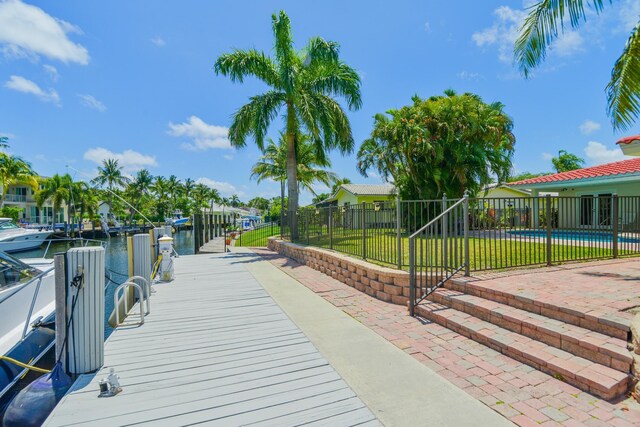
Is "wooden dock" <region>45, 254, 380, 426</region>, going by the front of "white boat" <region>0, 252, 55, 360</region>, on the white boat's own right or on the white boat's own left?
on the white boat's own right

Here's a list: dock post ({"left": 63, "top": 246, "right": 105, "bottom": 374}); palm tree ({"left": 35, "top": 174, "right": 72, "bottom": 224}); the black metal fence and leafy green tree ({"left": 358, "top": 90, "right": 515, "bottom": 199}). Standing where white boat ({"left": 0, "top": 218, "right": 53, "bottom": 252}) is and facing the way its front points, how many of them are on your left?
1

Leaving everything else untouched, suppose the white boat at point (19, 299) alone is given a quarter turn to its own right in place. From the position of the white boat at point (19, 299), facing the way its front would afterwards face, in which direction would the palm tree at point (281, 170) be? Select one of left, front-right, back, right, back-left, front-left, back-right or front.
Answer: left

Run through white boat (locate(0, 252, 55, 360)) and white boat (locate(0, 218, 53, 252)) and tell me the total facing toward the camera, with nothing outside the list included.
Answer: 0

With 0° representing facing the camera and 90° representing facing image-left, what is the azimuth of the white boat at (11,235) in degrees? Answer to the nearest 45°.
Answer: approximately 270°

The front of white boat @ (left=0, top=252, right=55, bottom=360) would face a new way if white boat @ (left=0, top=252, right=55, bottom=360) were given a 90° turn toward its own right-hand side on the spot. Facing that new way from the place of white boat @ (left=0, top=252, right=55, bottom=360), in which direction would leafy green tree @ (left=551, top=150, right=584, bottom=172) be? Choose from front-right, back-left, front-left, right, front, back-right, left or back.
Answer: front-left

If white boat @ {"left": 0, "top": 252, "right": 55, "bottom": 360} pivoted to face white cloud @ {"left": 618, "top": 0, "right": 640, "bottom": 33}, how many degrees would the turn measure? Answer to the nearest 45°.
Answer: approximately 90° to its right

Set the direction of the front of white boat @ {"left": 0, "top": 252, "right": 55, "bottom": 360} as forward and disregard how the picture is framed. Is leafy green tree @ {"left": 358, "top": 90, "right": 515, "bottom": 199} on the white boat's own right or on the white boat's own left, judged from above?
on the white boat's own right
